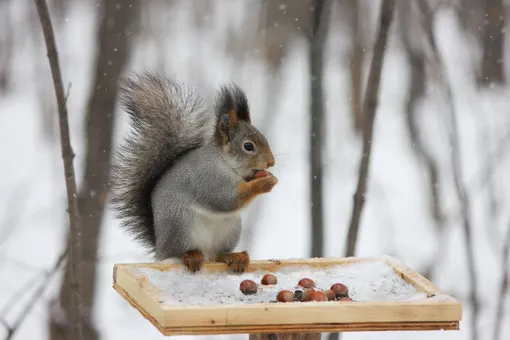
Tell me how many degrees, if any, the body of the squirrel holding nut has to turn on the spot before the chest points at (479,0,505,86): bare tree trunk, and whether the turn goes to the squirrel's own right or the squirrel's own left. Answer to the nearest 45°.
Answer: approximately 90° to the squirrel's own left

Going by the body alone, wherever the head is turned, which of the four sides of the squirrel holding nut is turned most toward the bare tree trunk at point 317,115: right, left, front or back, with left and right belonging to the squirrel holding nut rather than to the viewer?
left

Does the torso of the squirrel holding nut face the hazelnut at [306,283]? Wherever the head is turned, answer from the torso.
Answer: yes

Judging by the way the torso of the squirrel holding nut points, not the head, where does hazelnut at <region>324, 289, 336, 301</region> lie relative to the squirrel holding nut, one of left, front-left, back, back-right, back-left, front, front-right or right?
front

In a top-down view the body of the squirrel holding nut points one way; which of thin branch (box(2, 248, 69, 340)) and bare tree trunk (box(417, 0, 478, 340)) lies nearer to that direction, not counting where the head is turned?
the bare tree trunk

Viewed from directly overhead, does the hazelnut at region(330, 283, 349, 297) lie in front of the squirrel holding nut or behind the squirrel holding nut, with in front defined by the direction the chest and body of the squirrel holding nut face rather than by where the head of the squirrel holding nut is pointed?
in front

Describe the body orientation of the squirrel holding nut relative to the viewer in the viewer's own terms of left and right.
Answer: facing the viewer and to the right of the viewer
